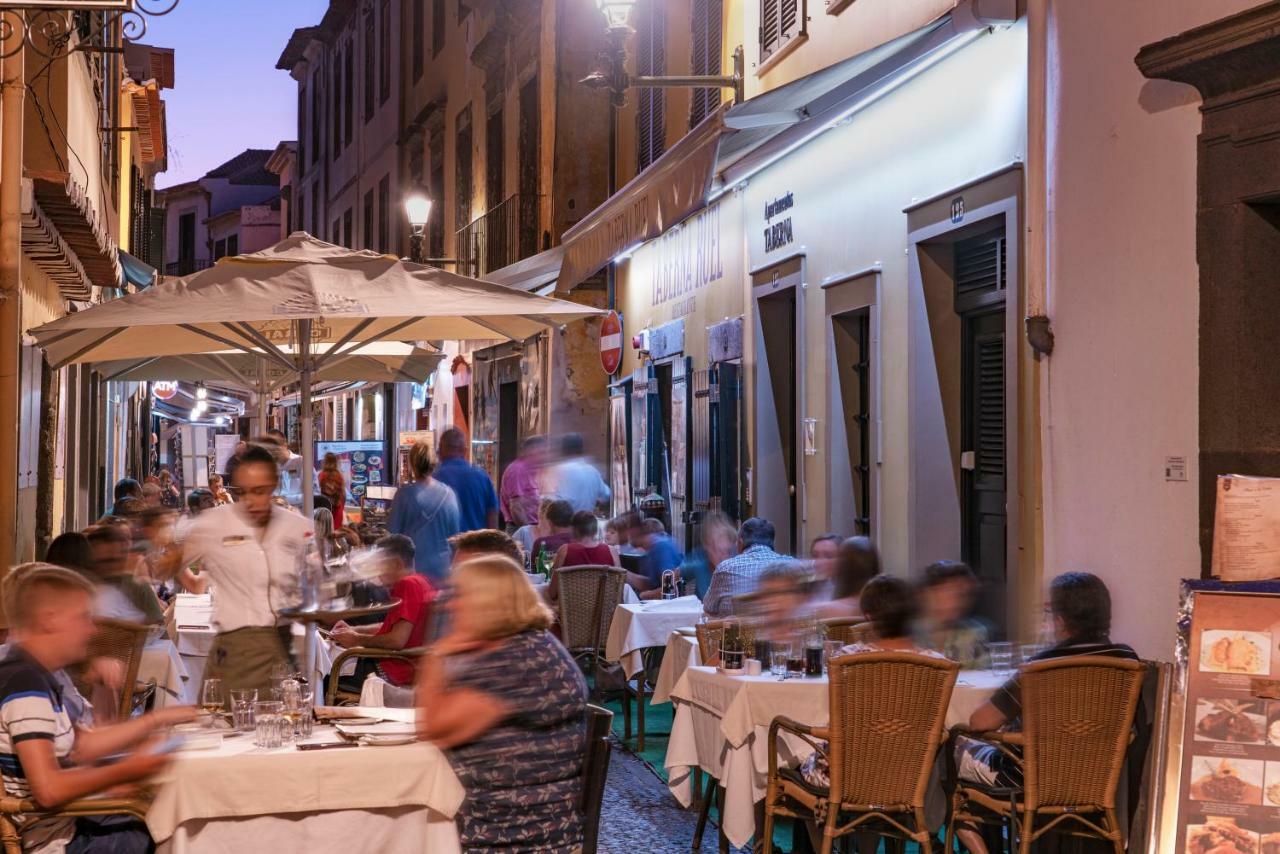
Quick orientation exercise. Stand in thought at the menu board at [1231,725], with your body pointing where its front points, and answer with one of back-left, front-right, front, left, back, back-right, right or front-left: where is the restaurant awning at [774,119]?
back-right

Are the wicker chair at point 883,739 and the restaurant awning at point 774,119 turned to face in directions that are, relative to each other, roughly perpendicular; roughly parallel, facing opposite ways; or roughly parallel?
roughly perpendicular

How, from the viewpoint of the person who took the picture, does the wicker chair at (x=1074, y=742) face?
facing away from the viewer and to the left of the viewer

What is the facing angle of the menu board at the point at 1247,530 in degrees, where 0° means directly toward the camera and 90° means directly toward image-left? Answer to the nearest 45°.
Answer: approximately 0°

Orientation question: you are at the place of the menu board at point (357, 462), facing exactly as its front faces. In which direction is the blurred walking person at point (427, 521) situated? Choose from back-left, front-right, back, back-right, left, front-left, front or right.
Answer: front

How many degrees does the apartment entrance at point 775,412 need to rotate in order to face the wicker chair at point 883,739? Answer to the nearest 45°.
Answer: approximately 45° to its left

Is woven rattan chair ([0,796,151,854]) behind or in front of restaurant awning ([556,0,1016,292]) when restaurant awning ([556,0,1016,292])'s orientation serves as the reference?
in front

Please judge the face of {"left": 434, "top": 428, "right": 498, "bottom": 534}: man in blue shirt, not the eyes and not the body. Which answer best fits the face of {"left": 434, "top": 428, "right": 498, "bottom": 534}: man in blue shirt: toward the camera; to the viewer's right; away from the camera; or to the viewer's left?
away from the camera

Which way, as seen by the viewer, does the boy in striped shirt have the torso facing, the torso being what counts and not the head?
to the viewer's right

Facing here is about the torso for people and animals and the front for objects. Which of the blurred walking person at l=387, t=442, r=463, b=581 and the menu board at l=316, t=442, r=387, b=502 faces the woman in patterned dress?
the menu board

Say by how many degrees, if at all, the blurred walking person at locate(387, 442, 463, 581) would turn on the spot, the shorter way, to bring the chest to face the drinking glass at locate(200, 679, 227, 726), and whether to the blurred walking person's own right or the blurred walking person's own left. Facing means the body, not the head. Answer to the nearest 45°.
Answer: approximately 180°

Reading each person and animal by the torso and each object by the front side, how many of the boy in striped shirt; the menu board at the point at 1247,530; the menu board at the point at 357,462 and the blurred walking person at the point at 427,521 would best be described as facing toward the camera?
2

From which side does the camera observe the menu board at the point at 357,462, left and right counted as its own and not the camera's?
front

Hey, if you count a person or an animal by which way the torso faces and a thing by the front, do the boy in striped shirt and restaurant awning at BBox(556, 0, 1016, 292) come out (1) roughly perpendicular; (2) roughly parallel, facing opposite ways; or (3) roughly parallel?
roughly parallel, facing opposite ways

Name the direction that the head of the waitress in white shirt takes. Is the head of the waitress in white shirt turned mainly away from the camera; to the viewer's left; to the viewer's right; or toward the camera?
toward the camera

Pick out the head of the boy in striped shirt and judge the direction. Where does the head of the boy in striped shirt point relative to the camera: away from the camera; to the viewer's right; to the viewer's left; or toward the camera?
to the viewer's right
